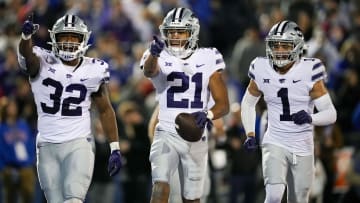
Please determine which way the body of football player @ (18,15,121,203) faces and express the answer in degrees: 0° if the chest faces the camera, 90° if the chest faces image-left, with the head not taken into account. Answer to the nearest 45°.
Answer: approximately 0°

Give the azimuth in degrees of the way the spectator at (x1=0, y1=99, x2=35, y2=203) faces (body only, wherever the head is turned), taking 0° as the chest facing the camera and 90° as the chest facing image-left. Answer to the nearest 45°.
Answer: approximately 0°

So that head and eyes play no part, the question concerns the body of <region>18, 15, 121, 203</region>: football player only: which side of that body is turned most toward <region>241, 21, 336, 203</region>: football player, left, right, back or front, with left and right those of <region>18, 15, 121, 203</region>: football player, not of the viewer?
left
